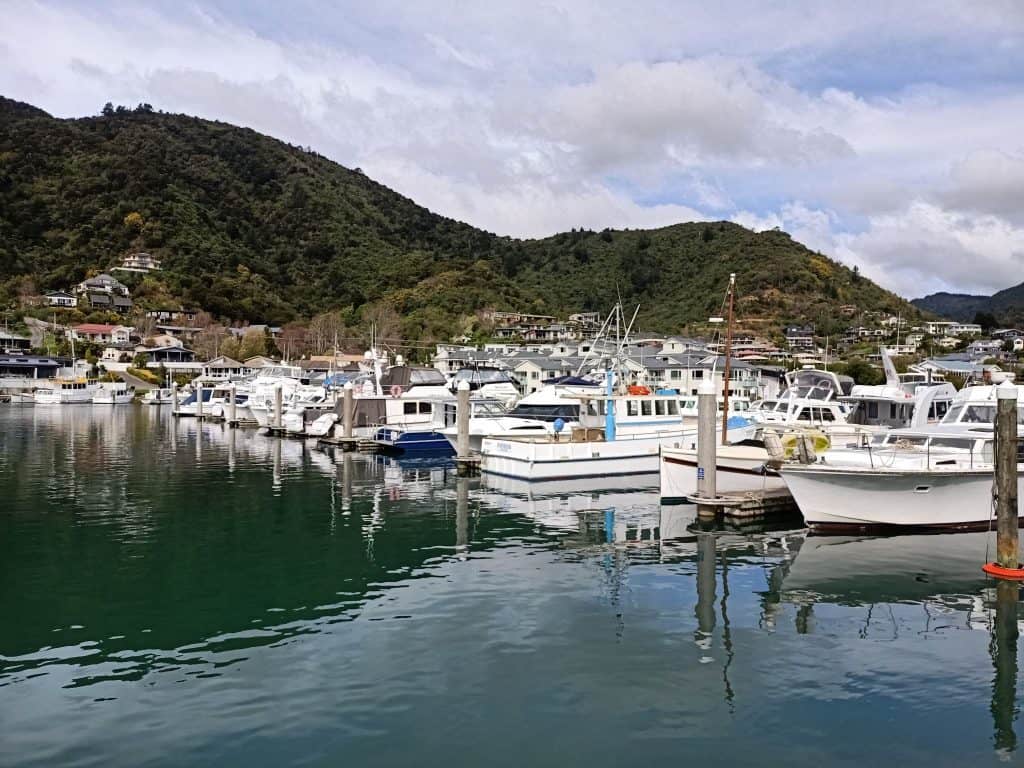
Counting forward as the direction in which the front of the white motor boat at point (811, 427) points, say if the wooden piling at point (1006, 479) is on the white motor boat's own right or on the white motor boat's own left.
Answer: on the white motor boat's own left

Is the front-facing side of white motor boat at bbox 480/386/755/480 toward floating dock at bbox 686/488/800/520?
no

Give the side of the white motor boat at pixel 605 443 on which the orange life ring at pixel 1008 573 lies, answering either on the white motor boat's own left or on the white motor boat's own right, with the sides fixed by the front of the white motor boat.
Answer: on the white motor boat's own right

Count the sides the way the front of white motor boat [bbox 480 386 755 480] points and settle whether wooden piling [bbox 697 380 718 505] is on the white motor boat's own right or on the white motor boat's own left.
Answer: on the white motor boat's own right

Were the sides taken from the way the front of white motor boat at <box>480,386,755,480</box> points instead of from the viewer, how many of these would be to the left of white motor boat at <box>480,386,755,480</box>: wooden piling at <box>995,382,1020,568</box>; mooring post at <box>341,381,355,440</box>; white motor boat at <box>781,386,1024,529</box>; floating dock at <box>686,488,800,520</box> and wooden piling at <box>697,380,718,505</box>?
1
